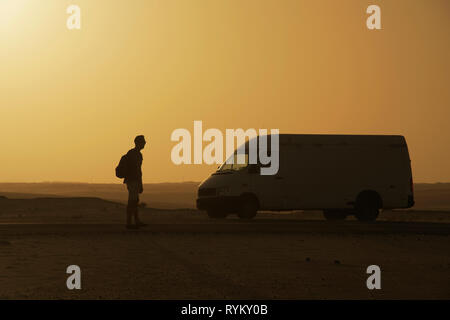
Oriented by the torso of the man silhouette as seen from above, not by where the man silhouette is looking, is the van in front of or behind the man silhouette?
in front

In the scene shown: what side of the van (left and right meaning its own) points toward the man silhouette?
front

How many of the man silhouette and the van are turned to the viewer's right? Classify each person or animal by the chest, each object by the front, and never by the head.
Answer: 1

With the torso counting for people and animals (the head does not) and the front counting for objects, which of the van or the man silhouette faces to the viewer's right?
the man silhouette

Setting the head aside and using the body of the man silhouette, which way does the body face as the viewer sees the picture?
to the viewer's right

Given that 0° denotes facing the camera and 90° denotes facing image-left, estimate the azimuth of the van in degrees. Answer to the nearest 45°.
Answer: approximately 45°
